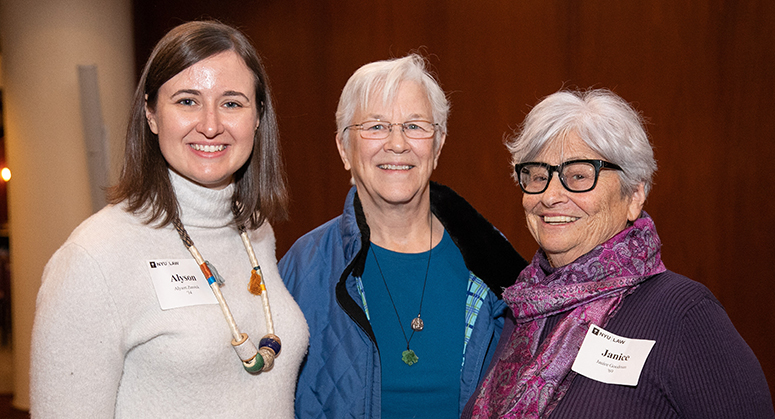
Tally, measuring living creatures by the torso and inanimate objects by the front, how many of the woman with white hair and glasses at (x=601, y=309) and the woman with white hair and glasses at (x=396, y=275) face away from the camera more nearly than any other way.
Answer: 0

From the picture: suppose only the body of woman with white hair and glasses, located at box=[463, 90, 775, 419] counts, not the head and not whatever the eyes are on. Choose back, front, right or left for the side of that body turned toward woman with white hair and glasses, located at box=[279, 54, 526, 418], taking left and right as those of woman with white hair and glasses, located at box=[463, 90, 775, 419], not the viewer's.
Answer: right

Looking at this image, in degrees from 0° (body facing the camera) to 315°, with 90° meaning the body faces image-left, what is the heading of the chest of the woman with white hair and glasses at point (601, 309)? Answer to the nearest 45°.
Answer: approximately 45°

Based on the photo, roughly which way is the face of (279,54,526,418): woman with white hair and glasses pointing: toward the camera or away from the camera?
toward the camera

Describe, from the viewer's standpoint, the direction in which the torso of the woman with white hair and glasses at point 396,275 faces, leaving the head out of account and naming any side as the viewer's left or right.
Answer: facing the viewer
